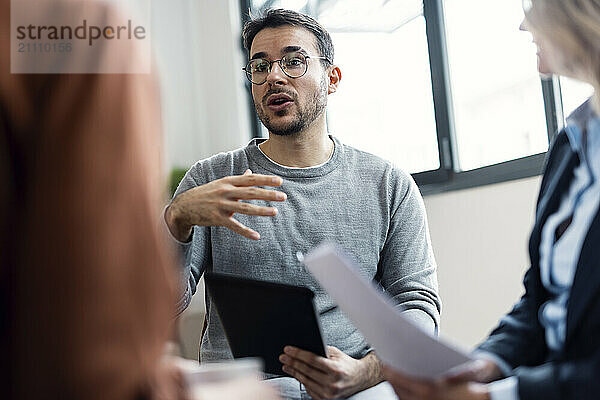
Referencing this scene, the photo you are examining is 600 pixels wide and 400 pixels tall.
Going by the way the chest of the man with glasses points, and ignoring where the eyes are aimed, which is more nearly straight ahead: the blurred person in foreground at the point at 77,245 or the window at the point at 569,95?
the blurred person in foreground

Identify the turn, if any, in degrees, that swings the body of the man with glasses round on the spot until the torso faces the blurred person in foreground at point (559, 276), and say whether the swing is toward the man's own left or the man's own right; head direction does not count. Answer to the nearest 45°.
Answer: approximately 45° to the man's own left

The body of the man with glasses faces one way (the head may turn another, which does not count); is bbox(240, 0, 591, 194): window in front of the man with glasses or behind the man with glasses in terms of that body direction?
behind

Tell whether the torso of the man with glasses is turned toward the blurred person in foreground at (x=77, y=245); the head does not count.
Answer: yes

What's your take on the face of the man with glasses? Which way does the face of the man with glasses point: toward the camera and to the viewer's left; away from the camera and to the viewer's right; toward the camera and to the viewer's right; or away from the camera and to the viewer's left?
toward the camera and to the viewer's left

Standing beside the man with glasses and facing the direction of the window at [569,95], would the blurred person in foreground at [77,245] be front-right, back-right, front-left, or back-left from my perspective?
back-right

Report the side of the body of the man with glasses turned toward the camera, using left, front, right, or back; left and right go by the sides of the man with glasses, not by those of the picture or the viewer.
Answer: front

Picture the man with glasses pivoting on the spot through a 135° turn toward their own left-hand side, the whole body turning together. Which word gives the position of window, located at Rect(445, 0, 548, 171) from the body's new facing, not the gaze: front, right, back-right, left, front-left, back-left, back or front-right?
front

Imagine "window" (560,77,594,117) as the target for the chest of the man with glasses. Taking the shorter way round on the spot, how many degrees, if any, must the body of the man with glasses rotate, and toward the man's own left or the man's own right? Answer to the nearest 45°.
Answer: approximately 135° to the man's own left
